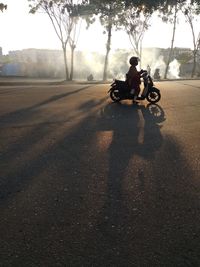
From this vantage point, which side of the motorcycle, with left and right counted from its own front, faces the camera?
right

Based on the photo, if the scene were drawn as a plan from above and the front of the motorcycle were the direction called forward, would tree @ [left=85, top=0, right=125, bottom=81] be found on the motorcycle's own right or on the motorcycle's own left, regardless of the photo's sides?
on the motorcycle's own left
